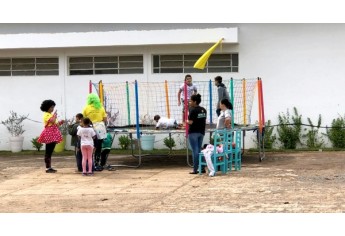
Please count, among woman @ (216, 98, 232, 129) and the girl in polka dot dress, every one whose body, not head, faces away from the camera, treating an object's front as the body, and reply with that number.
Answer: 0

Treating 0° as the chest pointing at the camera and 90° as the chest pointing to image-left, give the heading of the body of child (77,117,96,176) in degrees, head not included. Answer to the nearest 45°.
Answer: approximately 180°

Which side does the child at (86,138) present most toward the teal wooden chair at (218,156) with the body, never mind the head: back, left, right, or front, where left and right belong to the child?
right

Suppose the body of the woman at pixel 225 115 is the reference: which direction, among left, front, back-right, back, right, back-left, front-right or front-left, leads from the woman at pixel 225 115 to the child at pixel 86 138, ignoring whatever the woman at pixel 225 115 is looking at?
front

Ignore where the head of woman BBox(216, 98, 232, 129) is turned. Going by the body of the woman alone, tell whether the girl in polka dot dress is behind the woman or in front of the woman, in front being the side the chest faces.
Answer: in front

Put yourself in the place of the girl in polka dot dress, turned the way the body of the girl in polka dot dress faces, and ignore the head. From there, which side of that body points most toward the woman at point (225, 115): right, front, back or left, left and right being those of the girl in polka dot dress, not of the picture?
front

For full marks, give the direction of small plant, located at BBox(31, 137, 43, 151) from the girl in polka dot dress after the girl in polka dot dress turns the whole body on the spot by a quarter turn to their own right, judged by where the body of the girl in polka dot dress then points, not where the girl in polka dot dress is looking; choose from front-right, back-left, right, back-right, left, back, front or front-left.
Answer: back

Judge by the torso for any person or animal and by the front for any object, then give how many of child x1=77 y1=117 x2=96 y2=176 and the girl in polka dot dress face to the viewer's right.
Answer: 1

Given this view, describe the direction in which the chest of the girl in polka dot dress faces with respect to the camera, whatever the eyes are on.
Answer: to the viewer's right

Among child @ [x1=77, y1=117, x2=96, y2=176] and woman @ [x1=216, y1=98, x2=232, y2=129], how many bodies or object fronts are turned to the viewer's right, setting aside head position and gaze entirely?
0
